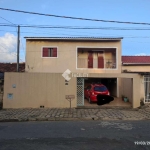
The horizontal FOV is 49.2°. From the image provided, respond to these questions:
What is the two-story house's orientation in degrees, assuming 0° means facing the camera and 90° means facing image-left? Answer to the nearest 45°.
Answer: approximately 0°
